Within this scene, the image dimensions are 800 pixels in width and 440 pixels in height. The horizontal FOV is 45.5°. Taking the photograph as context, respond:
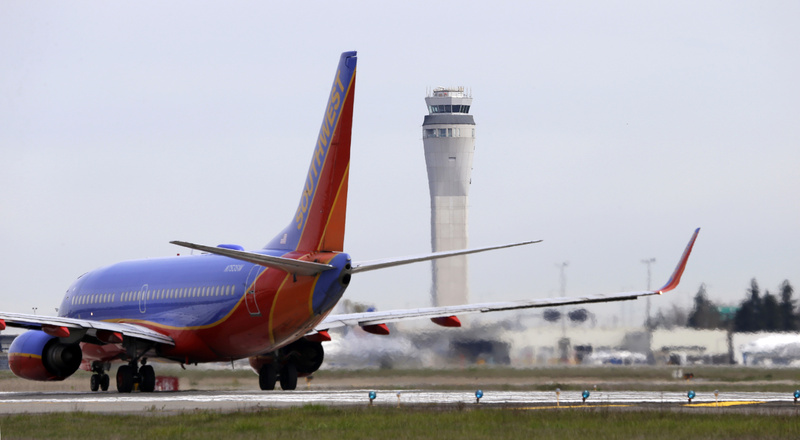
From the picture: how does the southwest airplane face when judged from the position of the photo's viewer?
facing away from the viewer and to the left of the viewer
